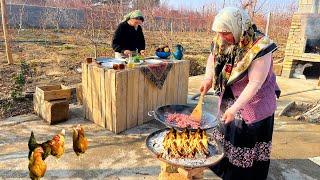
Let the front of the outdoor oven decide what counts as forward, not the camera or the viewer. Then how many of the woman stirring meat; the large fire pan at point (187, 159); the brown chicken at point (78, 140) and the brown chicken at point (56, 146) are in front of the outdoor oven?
4

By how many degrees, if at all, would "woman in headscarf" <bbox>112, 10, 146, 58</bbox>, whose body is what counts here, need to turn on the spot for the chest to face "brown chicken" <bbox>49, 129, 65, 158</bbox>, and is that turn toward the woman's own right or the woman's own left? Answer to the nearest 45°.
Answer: approximately 45° to the woman's own right

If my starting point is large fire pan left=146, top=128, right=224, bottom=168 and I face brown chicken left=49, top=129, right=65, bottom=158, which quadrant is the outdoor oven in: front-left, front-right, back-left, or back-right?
back-right

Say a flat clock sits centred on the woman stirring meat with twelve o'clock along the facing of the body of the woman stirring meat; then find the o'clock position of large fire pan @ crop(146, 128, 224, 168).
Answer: The large fire pan is roughly at 12 o'clock from the woman stirring meat.

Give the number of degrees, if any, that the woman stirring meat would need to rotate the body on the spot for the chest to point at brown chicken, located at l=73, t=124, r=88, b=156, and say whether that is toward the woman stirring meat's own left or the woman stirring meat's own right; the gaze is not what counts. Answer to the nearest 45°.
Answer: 0° — they already face it

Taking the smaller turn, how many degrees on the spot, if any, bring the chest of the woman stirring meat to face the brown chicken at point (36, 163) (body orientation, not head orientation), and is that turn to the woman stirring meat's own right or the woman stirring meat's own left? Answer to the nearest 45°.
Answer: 0° — they already face it

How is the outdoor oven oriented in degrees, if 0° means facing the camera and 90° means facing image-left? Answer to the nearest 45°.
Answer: approximately 0°

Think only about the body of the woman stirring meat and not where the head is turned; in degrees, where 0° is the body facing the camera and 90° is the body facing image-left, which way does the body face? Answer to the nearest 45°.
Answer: approximately 45°
